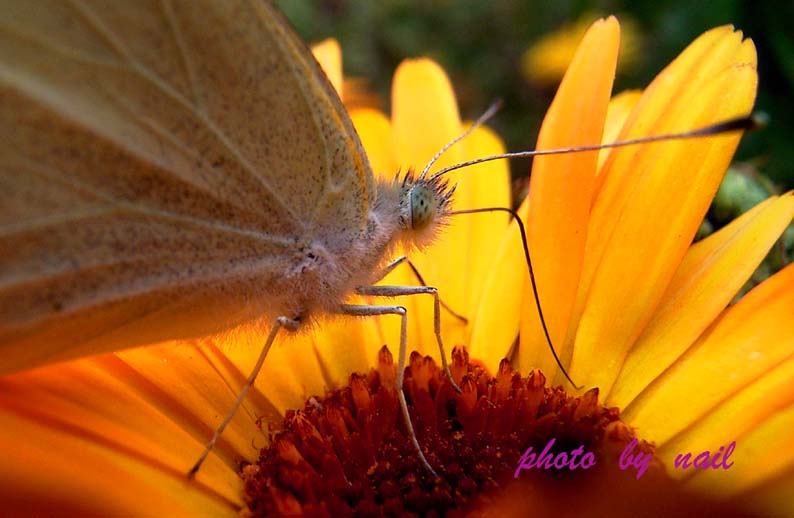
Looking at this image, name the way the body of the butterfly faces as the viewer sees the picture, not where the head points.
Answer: to the viewer's right
